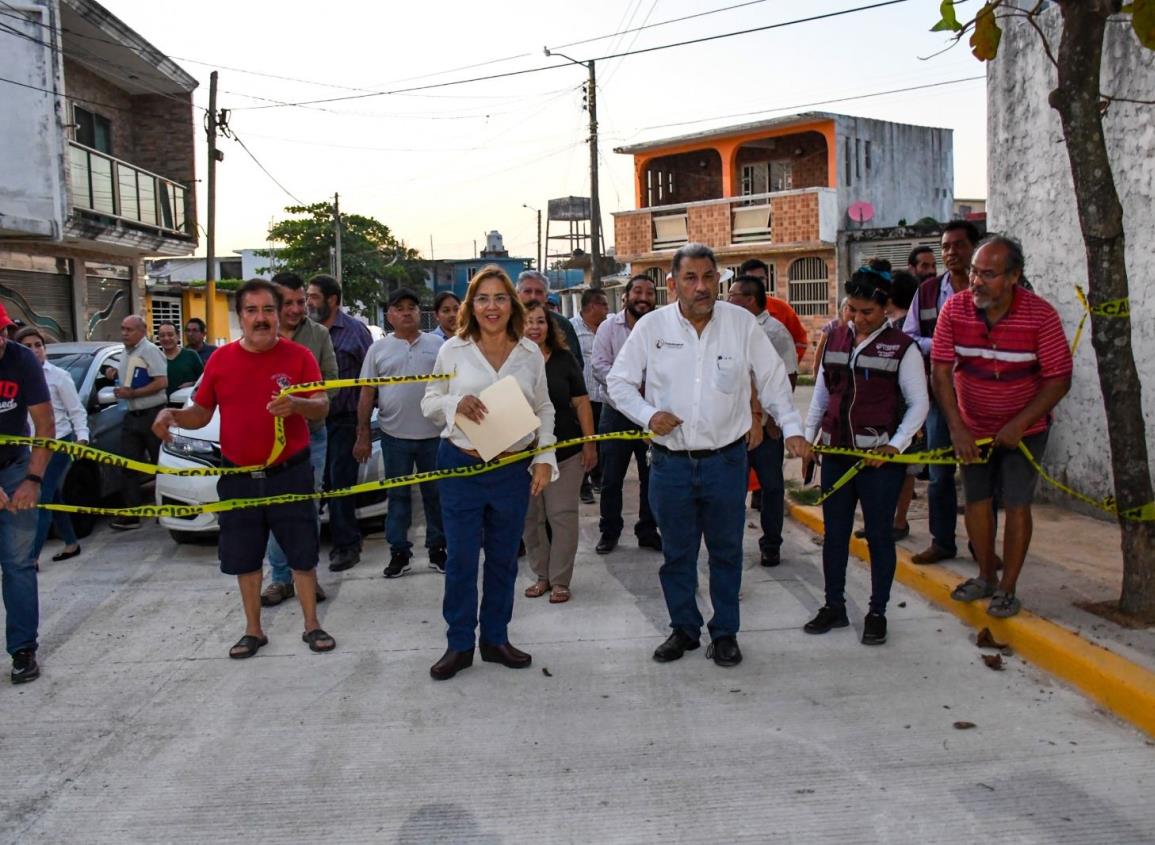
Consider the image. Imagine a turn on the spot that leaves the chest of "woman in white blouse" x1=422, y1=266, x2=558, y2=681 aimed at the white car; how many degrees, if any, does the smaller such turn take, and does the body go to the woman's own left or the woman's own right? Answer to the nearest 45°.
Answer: approximately 135° to the woman's own right

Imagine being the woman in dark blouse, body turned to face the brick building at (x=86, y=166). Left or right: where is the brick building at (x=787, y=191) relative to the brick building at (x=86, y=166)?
right

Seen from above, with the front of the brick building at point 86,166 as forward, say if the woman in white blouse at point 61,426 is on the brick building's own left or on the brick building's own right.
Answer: on the brick building's own right

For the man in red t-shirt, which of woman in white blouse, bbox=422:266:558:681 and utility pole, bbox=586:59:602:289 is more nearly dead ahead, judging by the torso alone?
the woman in white blouse

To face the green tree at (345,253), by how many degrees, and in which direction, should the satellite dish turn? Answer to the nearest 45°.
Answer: approximately 135° to its right

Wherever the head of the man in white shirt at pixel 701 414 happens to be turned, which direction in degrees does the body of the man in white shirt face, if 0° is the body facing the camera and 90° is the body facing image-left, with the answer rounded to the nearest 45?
approximately 0°

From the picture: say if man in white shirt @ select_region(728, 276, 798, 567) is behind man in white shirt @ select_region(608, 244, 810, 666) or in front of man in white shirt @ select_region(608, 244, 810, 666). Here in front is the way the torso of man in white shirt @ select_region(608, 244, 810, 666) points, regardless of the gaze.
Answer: behind

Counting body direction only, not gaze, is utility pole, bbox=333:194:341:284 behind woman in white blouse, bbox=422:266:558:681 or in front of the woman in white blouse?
behind

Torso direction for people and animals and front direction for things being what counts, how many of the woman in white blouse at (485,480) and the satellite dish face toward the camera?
2

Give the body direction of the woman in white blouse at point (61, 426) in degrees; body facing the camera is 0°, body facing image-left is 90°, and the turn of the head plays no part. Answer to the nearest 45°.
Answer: approximately 45°

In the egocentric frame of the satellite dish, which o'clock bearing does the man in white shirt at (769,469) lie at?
The man in white shirt is roughly at 12 o'clock from the satellite dish.
